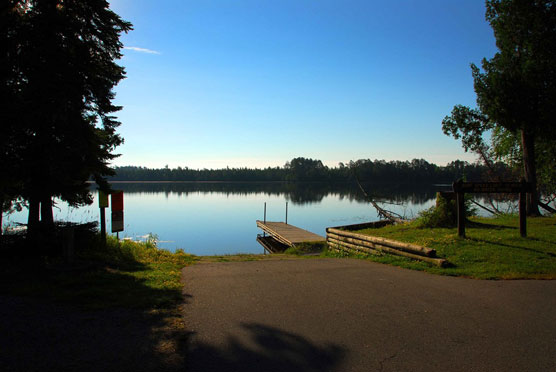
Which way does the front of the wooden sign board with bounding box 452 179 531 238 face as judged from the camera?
facing the viewer

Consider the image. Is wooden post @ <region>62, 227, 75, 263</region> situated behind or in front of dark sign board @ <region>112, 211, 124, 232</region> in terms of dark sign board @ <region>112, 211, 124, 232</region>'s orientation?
in front

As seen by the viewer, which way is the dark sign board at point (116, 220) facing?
toward the camera

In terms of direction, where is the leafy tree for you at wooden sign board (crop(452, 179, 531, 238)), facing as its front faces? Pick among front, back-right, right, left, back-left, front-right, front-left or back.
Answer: back

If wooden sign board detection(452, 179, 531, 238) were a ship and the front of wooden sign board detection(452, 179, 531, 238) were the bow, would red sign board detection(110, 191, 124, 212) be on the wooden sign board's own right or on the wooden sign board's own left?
on the wooden sign board's own right

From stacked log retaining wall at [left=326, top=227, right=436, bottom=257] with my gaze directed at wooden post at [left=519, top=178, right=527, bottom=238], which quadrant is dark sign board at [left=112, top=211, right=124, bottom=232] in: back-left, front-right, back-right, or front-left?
back-left

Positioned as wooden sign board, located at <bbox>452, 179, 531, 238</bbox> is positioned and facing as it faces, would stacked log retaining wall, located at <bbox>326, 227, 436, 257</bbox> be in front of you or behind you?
in front

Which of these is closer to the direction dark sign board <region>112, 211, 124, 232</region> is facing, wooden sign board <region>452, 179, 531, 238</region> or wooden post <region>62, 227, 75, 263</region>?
the wooden post

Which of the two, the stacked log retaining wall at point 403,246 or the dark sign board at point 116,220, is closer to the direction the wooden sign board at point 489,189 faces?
the stacked log retaining wall

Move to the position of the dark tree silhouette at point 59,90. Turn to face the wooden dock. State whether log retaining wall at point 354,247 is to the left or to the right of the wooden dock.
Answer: right

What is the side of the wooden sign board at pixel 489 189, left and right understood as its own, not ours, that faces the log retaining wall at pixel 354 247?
right

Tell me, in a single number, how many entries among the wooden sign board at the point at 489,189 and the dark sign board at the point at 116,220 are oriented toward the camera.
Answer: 2
